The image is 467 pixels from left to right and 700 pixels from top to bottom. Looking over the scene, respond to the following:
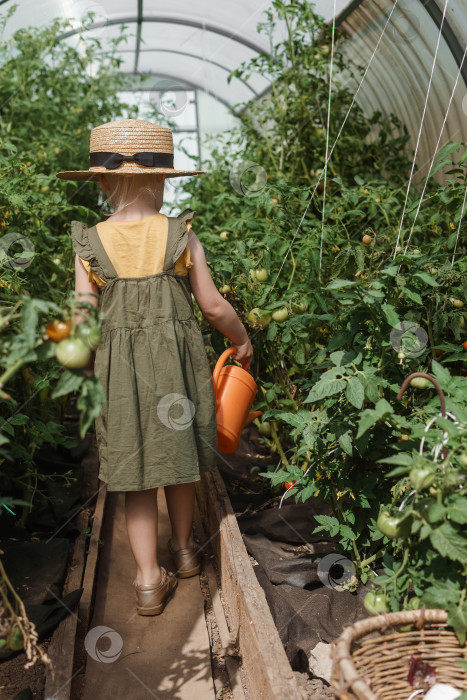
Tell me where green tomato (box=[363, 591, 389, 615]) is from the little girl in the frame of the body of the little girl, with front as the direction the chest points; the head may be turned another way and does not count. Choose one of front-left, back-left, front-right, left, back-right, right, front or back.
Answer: back-right

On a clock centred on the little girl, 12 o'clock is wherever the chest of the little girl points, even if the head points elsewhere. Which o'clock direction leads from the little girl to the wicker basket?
The wicker basket is roughly at 5 o'clock from the little girl.

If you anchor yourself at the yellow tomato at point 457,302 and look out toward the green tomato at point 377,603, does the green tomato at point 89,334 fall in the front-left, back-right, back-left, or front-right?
front-right

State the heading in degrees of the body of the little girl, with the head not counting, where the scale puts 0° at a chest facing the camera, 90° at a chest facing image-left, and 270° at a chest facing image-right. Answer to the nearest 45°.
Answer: approximately 180°

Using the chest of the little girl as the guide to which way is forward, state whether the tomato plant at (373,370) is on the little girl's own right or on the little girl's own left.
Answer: on the little girl's own right

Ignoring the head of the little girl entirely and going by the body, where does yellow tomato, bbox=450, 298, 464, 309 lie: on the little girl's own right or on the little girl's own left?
on the little girl's own right
